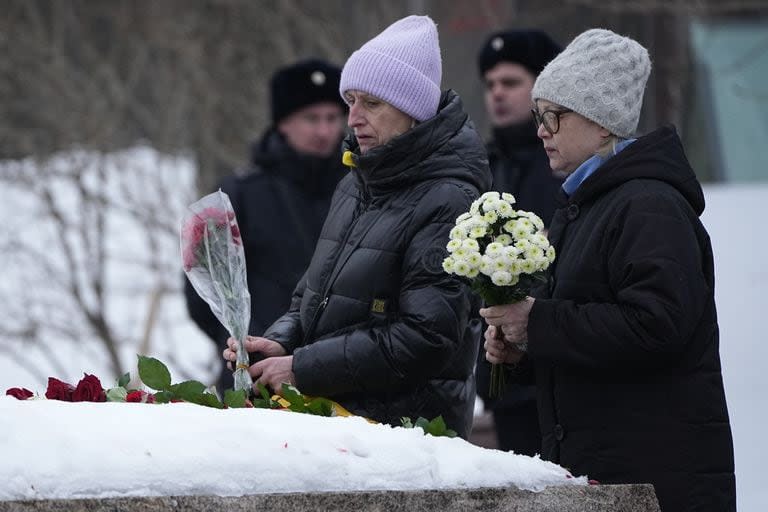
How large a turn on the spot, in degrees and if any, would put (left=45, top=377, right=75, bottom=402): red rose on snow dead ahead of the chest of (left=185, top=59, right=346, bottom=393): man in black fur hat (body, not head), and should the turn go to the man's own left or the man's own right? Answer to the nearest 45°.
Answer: approximately 45° to the man's own right

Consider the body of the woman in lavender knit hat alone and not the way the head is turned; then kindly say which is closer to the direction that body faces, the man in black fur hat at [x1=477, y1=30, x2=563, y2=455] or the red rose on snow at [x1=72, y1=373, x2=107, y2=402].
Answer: the red rose on snow

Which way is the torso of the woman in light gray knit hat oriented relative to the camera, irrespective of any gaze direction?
to the viewer's left

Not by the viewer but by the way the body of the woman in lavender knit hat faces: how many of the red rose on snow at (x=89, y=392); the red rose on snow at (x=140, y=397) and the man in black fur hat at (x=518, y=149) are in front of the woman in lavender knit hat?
2

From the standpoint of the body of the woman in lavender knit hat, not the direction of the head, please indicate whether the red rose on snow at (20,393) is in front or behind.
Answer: in front

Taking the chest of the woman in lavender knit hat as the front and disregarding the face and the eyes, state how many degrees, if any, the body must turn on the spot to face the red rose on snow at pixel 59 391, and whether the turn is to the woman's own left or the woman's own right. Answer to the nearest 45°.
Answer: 0° — they already face it

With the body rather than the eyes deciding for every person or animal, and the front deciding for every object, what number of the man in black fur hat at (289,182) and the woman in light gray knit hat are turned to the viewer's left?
1

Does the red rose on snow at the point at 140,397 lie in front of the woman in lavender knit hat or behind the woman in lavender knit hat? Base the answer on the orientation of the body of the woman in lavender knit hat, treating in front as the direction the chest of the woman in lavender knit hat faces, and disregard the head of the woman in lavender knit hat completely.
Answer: in front

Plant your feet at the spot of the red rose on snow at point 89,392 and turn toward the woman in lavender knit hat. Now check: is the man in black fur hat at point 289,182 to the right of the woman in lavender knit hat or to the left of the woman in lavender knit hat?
left

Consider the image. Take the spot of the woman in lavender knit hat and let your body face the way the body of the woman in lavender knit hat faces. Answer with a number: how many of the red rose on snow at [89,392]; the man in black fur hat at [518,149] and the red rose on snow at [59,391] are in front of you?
2

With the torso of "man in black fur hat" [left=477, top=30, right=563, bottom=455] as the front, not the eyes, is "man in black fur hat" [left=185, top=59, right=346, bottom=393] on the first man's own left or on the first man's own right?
on the first man's own right

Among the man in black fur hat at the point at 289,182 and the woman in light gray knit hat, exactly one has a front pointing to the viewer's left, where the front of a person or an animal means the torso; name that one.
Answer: the woman in light gray knit hat

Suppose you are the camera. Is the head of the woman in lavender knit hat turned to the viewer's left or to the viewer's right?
to the viewer's left

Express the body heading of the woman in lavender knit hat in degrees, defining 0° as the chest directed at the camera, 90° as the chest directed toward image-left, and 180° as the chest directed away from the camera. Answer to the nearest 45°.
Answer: approximately 45°
